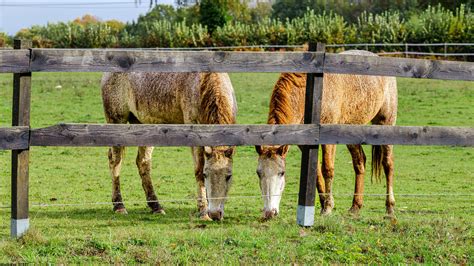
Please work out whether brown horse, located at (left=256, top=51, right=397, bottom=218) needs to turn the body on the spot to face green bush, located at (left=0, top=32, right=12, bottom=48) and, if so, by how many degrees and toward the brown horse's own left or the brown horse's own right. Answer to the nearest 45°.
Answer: approximately 90° to the brown horse's own right

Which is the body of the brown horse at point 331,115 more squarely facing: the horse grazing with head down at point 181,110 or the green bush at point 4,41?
the horse grazing with head down

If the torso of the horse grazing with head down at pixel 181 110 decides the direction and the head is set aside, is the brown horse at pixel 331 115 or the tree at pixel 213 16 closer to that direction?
the brown horse

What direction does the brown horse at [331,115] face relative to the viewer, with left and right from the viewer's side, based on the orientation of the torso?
facing the viewer and to the left of the viewer

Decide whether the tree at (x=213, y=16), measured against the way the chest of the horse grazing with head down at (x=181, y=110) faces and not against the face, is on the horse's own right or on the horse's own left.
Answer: on the horse's own left

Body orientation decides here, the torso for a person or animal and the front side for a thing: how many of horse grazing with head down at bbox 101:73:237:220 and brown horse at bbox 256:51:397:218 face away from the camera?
0

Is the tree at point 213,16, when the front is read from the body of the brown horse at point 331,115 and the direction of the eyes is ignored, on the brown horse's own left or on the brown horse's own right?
on the brown horse's own right

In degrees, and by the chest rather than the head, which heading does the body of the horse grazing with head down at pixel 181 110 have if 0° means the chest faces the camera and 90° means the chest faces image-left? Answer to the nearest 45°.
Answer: approximately 315°

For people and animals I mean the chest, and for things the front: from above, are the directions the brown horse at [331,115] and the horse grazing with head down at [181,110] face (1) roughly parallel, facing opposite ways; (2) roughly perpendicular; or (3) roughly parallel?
roughly perpendicular
